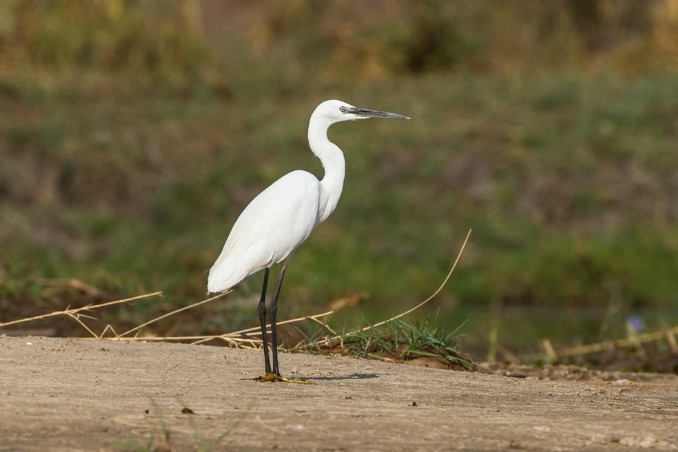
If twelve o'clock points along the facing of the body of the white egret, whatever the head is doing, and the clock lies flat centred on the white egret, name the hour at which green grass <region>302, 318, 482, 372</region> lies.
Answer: The green grass is roughly at 10 o'clock from the white egret.

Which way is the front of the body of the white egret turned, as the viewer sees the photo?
to the viewer's right

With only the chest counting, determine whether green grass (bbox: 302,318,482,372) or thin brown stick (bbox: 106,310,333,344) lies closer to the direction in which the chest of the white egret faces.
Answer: the green grass

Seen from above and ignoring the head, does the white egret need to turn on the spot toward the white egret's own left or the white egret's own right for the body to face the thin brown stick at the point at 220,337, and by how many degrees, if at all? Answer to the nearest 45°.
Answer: approximately 90° to the white egret's own left
